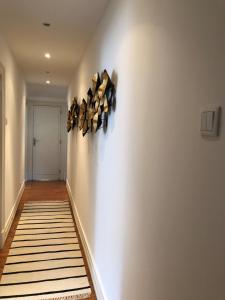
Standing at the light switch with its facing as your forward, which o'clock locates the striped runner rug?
The striped runner rug is roughly at 3 o'clock from the light switch.

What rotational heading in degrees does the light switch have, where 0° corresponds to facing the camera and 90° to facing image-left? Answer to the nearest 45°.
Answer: approximately 45°

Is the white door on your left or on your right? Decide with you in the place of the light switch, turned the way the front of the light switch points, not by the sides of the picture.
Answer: on your right
